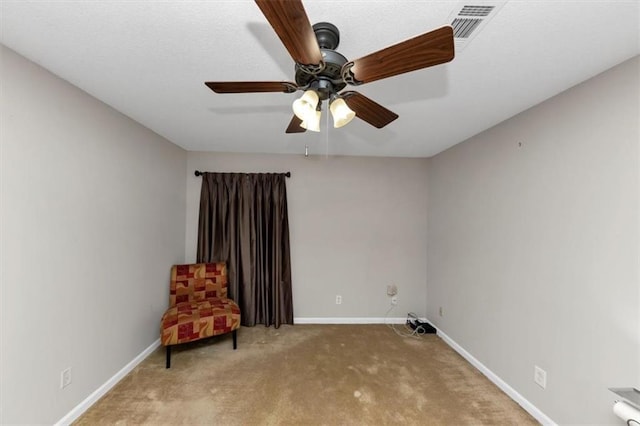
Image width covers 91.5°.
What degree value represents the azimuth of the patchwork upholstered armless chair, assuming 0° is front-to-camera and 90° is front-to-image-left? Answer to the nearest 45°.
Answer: approximately 315°

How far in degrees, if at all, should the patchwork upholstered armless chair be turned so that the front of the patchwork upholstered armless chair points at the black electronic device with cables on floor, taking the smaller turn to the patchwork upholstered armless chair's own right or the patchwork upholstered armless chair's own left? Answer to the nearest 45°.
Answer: approximately 45° to the patchwork upholstered armless chair's own left

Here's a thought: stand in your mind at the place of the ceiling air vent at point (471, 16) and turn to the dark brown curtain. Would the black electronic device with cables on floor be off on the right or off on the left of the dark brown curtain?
right

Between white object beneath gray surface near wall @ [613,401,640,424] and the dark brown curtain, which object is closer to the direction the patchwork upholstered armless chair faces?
the white object beneath gray surface near wall

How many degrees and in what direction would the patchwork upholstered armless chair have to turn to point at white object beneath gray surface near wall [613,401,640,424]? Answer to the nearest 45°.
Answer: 0° — it already faces it

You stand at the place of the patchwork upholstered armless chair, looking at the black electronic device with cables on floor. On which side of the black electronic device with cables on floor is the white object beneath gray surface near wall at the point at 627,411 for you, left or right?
right

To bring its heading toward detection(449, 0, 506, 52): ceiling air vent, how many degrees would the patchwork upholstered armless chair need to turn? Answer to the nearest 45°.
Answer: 0° — it already faces it
